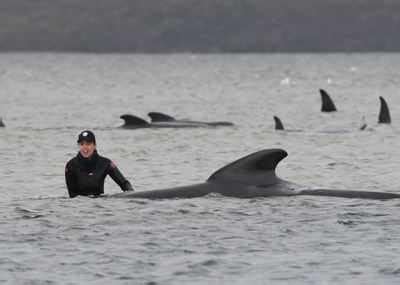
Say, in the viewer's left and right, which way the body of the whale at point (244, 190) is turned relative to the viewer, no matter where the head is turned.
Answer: facing to the left of the viewer

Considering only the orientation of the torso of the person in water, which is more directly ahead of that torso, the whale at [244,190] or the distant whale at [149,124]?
the whale

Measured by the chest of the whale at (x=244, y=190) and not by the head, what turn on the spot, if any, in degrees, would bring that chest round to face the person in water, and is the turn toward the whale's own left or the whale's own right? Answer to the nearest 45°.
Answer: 0° — it already faces them

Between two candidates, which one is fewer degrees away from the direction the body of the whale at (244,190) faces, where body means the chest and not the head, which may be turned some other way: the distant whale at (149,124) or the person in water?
the person in water

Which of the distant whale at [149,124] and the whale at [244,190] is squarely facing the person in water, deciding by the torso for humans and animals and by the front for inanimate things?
the whale

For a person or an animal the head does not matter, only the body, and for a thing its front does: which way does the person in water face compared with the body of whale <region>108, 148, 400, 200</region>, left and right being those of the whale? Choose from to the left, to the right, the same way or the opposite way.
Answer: to the left

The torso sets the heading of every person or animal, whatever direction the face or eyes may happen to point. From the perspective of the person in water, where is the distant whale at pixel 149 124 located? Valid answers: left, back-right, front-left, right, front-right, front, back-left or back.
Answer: back
